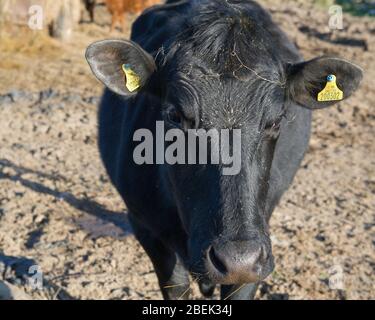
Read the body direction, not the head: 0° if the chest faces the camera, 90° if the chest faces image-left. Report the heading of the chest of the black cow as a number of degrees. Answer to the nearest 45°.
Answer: approximately 0°

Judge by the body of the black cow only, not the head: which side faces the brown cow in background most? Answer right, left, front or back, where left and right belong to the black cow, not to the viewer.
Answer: back
